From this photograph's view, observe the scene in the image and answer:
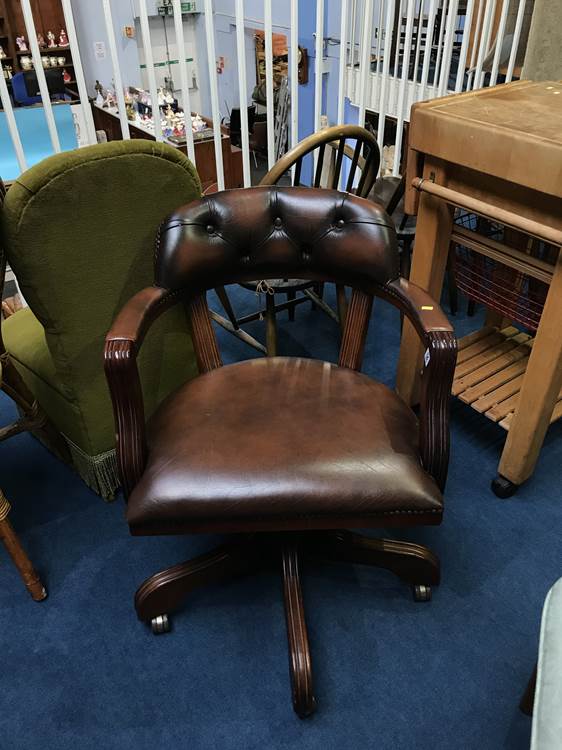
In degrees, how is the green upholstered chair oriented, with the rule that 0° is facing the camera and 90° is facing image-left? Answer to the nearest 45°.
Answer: approximately 135°

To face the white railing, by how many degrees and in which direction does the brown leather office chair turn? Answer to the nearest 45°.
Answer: approximately 180°

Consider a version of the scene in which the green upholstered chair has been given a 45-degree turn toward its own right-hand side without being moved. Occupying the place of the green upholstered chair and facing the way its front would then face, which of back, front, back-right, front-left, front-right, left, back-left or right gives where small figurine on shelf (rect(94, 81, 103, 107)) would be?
front

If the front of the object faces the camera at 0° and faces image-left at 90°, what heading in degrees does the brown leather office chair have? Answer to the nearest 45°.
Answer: approximately 0°

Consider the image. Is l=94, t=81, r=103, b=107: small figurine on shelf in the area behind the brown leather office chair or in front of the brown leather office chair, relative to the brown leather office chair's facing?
behind

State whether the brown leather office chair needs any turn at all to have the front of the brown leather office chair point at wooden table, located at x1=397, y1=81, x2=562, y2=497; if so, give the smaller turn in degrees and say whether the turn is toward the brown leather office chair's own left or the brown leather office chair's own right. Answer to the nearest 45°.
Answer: approximately 135° to the brown leather office chair's own left

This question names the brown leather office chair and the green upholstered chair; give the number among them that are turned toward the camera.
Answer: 1

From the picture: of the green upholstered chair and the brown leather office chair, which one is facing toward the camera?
the brown leather office chair

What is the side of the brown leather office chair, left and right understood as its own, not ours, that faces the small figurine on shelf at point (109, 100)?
back

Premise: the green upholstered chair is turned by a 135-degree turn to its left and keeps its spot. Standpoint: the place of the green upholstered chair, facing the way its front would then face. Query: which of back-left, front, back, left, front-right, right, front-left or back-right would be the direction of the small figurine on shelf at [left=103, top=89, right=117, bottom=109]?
back

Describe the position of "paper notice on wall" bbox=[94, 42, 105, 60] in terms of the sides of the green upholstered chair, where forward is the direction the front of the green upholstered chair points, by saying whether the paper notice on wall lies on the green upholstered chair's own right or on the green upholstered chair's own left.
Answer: on the green upholstered chair's own right

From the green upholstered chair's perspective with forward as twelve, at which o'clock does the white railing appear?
The white railing is roughly at 3 o'clock from the green upholstered chair.

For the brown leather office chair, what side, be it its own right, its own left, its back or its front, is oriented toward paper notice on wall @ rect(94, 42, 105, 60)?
back
